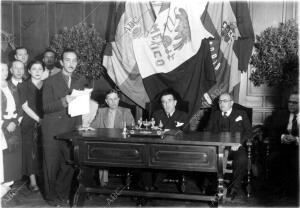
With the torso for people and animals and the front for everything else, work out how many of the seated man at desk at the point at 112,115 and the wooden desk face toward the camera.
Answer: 2

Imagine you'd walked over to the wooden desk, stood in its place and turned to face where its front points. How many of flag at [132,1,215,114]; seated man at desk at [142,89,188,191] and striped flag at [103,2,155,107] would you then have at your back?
3

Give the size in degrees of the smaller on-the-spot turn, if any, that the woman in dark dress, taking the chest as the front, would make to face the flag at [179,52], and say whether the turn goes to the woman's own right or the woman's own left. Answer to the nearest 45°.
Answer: approximately 45° to the woman's own left

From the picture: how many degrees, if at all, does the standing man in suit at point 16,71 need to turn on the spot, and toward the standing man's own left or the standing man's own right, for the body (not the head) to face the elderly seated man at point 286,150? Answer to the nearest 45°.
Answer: approximately 45° to the standing man's own left

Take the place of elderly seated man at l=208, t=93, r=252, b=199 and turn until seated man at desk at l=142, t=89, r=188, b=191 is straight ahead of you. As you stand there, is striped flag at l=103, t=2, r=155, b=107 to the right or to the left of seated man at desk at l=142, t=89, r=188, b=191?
right

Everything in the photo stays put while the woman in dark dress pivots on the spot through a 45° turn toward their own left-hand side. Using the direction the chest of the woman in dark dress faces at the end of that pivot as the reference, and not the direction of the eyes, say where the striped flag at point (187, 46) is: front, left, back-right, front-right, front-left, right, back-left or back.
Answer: front

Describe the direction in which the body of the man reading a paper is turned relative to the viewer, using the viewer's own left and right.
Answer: facing the viewer and to the right of the viewer
